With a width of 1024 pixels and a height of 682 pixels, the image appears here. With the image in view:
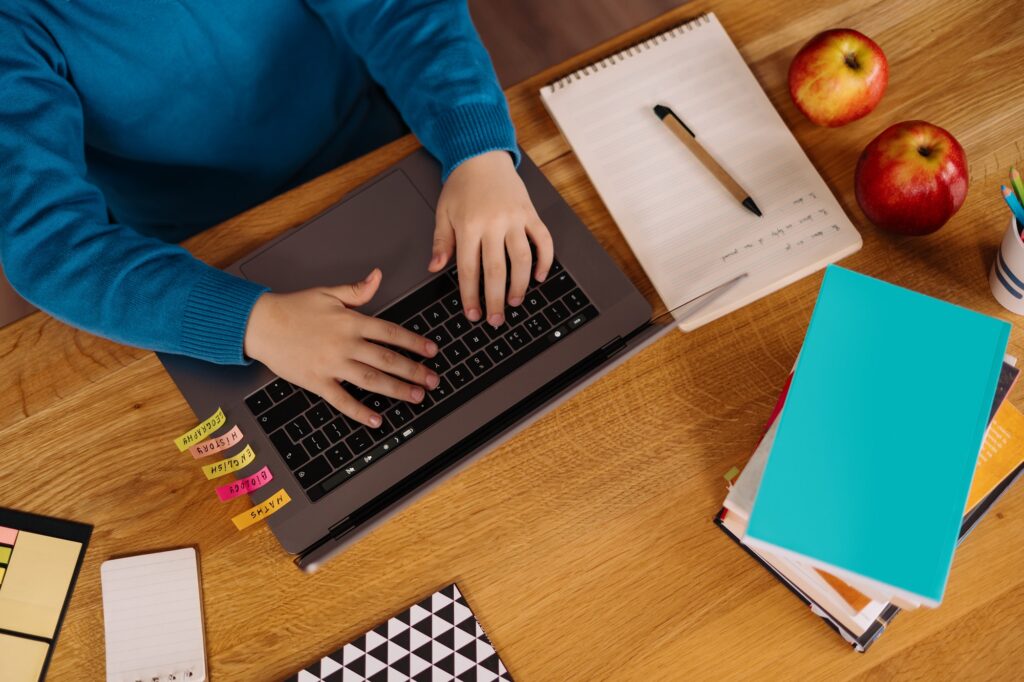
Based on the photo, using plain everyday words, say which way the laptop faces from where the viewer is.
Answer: facing away from the viewer and to the left of the viewer

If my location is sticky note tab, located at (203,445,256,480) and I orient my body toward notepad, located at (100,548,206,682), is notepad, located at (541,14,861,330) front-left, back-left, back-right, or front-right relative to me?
back-left
